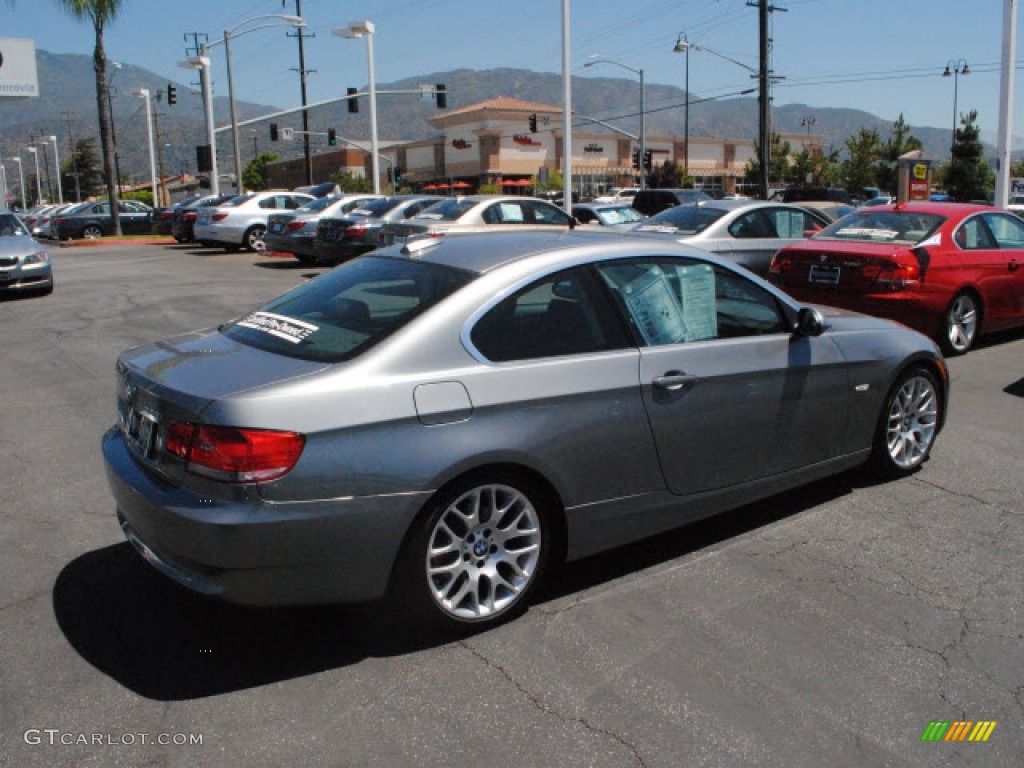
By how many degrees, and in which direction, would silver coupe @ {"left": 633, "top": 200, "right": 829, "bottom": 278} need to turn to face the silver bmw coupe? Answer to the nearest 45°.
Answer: approximately 135° to its right

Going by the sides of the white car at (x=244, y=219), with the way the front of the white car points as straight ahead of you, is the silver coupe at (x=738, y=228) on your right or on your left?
on your right

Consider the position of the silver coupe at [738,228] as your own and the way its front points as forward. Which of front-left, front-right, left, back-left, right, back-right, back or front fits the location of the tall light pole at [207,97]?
left

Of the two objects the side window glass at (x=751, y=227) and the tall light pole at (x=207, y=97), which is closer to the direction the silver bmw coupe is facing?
the side window glass

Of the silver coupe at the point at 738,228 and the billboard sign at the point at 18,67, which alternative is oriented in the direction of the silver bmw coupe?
the billboard sign

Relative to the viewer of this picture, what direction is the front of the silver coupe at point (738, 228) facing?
facing away from the viewer and to the right of the viewer

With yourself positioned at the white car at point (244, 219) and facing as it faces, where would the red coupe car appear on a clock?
The red coupe car is roughly at 4 o'clock from the white car.

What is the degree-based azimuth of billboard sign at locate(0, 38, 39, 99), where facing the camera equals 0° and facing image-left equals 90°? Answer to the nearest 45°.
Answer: approximately 0°

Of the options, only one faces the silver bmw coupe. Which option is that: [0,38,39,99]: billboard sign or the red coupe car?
the billboard sign

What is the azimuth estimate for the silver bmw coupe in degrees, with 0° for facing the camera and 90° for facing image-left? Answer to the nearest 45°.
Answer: approximately 225°

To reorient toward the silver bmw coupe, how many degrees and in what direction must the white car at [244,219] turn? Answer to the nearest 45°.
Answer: approximately 135° to its right
